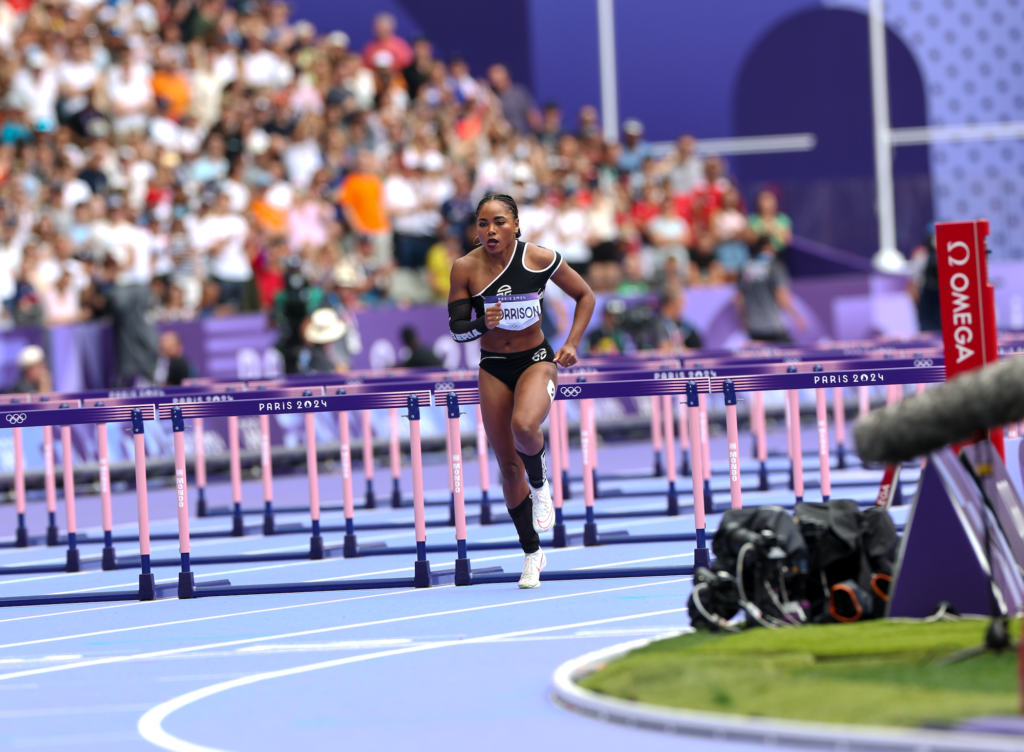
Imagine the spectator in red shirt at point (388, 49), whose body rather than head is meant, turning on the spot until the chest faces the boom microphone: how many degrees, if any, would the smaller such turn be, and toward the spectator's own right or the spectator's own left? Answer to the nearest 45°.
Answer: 0° — they already face it

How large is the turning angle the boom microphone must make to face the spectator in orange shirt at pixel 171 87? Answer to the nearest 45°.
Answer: approximately 45° to its right

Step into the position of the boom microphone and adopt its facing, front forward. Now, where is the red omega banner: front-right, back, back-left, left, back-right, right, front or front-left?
right

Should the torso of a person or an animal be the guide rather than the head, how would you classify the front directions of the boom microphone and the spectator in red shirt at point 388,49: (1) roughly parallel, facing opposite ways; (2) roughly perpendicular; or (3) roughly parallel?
roughly perpendicular

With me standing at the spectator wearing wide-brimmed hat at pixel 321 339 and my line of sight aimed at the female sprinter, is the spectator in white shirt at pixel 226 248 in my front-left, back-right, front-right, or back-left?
back-right

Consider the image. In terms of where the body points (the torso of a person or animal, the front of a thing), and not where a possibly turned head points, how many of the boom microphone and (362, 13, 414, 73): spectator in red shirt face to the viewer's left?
1

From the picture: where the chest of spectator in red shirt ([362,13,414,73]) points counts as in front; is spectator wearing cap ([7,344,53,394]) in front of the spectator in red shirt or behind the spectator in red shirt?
in front

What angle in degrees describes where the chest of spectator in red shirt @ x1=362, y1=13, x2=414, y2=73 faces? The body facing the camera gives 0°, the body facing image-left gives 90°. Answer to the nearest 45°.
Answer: approximately 0°

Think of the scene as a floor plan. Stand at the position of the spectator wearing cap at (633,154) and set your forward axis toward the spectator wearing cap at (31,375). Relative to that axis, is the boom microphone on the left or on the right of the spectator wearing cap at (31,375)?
left

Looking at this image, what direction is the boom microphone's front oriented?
to the viewer's left
